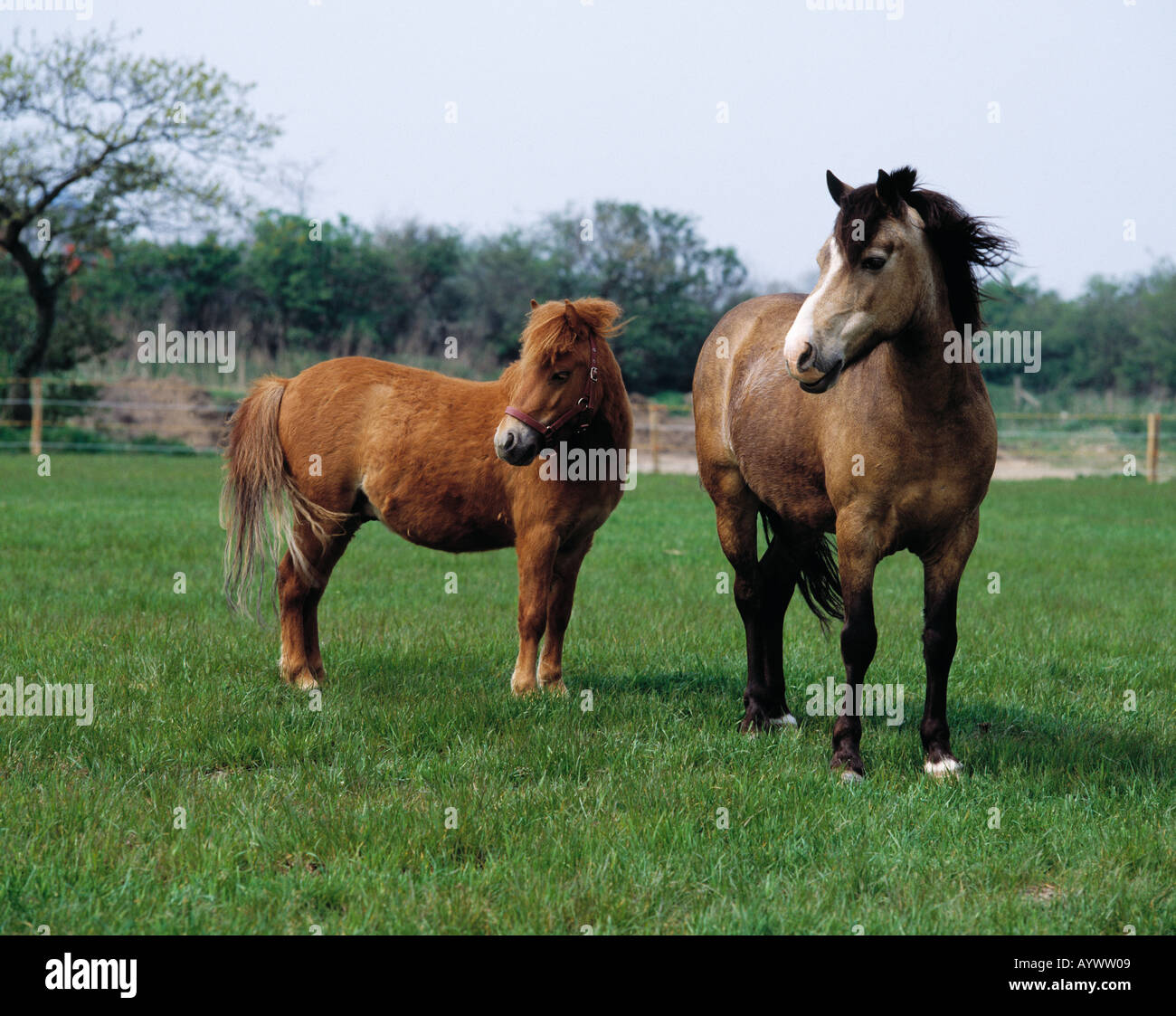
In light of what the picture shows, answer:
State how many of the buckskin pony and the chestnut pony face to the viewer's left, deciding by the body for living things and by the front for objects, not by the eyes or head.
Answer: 0

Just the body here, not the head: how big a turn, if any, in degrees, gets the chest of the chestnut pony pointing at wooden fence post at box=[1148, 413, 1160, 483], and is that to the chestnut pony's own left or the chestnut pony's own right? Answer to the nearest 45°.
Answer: approximately 45° to the chestnut pony's own left

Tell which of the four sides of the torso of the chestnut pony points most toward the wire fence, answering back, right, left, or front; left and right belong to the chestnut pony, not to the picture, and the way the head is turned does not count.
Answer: left

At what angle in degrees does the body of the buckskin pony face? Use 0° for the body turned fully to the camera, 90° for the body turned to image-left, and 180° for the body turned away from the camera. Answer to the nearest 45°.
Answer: approximately 315°

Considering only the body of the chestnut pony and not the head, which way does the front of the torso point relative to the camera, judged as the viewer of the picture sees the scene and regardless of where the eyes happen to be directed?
to the viewer's right

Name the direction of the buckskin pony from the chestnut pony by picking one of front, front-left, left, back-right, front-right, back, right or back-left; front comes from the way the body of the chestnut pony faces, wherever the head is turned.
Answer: front-right
